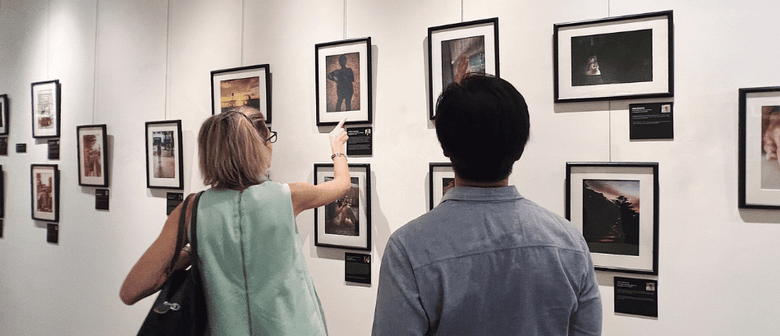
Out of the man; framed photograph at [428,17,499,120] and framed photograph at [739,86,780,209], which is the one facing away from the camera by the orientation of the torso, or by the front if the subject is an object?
the man

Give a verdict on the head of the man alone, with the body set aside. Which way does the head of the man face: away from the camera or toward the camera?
away from the camera

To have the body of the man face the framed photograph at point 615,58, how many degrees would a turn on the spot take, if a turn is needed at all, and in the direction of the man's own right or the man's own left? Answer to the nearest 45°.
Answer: approximately 45° to the man's own right

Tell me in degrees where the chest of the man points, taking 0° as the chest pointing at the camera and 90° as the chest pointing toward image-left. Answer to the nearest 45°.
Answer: approximately 180°

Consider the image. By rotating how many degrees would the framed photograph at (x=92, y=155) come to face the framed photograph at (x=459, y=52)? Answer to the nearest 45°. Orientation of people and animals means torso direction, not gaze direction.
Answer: approximately 90° to its left

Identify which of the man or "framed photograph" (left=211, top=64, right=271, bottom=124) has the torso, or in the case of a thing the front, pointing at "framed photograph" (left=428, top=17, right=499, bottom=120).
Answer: the man

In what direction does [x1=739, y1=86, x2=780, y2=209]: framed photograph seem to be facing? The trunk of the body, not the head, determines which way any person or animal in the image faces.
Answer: toward the camera

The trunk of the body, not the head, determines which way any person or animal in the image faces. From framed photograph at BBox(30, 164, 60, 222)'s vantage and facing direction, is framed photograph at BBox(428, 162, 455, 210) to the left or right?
on its left

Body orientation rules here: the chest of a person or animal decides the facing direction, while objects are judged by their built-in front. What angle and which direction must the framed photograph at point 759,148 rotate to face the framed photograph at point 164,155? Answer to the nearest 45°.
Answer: approximately 90° to its right

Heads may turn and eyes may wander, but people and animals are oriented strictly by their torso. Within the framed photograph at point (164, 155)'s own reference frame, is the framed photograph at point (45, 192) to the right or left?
on its right

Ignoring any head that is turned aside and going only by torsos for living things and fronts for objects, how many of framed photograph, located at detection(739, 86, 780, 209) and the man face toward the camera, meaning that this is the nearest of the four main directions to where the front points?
1

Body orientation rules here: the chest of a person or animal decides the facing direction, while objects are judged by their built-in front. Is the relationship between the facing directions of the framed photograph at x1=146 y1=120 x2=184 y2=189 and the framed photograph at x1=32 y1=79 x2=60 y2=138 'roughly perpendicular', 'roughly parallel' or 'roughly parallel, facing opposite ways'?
roughly parallel

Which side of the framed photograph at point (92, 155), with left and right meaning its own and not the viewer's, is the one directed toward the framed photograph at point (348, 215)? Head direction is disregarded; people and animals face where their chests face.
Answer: left

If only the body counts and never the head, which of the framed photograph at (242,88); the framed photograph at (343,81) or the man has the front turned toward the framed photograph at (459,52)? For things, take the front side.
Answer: the man

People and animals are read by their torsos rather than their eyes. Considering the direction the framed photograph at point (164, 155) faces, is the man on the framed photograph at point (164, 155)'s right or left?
on its left

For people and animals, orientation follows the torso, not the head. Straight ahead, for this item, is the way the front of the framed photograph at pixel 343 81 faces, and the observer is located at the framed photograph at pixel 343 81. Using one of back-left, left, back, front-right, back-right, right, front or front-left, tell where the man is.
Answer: front-left

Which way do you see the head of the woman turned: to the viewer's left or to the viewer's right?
to the viewer's right
